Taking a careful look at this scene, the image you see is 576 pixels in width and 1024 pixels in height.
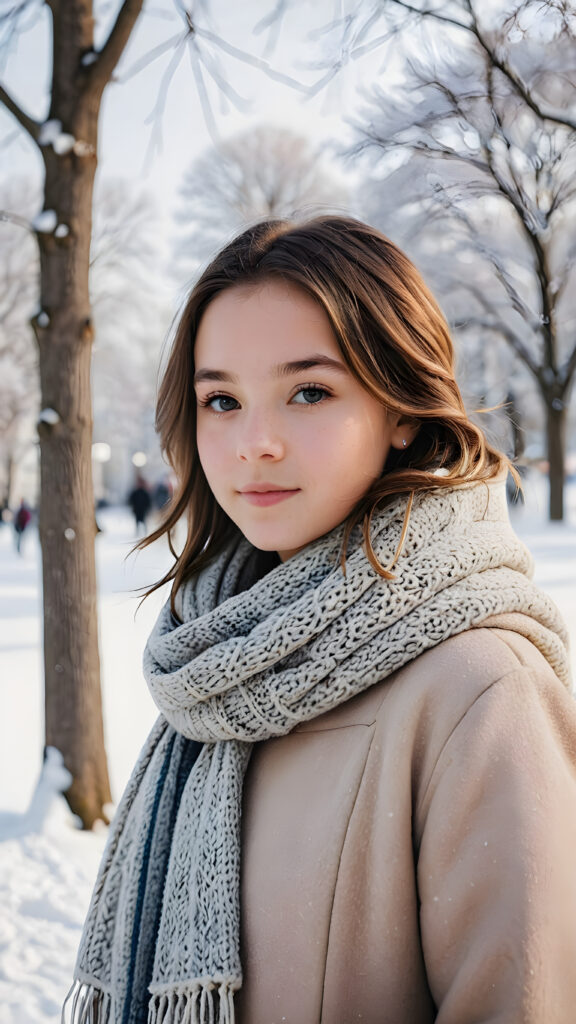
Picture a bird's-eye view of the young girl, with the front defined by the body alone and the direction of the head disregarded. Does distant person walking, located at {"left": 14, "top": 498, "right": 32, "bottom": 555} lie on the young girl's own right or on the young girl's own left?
on the young girl's own right

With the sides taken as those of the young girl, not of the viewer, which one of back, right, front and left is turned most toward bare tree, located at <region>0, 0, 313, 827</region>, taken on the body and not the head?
right

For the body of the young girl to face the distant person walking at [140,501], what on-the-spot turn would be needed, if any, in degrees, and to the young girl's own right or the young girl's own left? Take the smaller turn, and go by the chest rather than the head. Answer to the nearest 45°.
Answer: approximately 135° to the young girl's own right

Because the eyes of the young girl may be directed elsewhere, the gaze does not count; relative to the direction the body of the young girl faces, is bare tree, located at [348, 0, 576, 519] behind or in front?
behind

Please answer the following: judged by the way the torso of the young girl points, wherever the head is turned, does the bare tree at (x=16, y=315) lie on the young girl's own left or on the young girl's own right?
on the young girl's own right

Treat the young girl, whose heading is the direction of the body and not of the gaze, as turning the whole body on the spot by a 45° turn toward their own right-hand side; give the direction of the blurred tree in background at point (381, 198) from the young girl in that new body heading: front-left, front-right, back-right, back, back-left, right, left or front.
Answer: right

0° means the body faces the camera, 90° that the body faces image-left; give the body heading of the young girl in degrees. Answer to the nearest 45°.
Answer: approximately 45°
